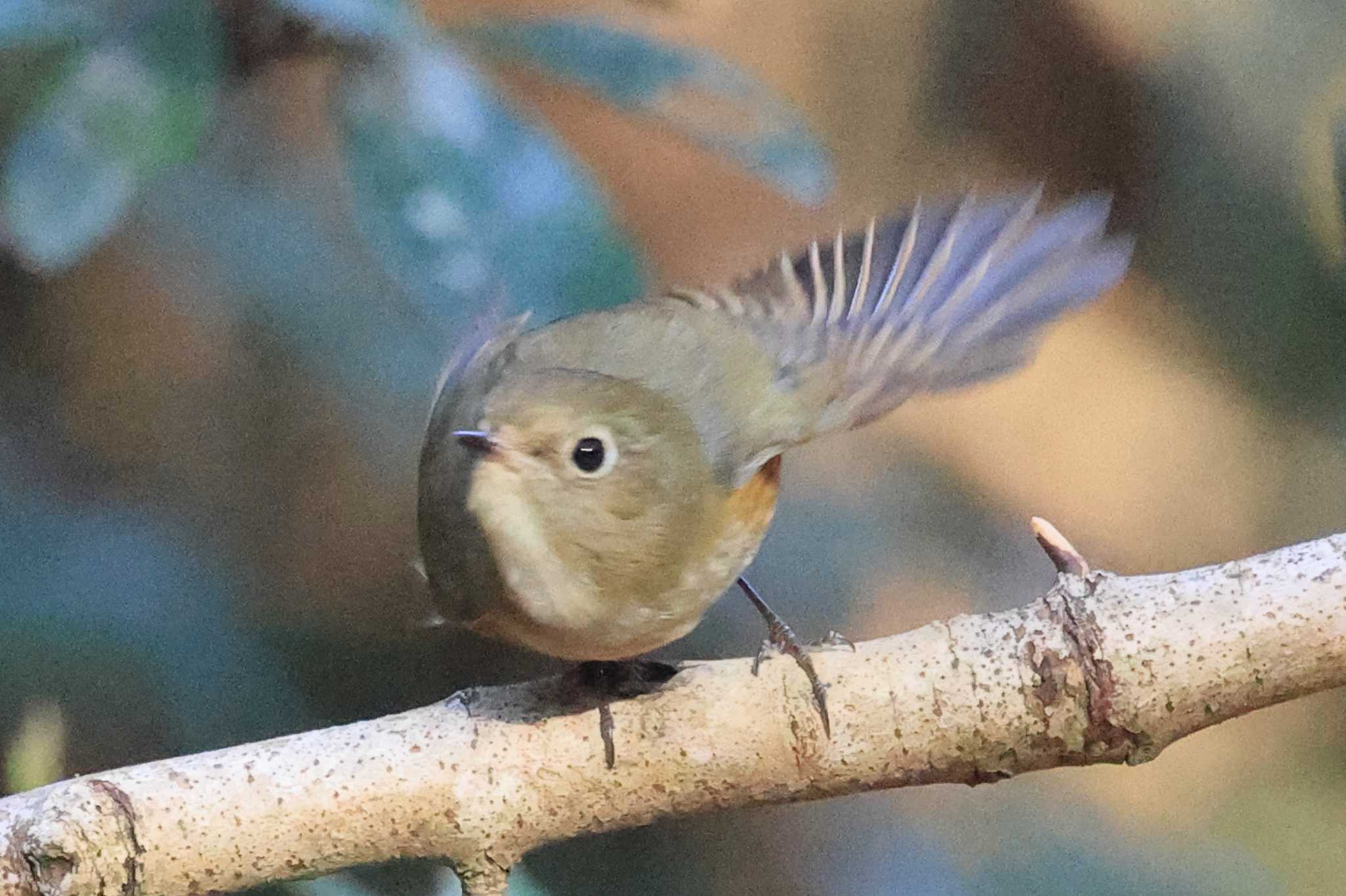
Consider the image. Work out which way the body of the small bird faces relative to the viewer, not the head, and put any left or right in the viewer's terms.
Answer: facing the viewer and to the left of the viewer
